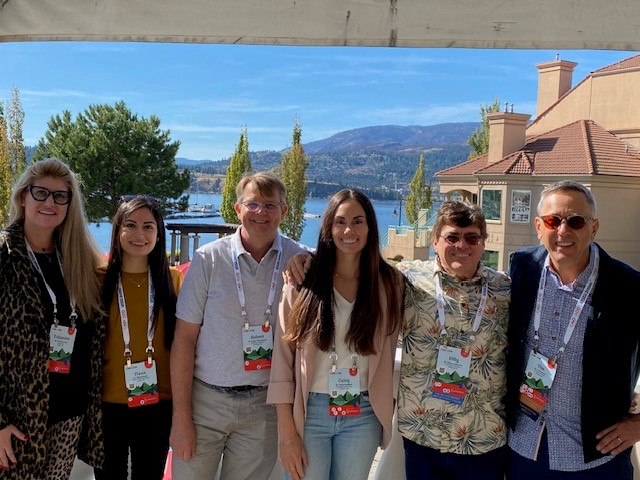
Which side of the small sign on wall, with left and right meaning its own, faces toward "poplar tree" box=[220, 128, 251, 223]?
right

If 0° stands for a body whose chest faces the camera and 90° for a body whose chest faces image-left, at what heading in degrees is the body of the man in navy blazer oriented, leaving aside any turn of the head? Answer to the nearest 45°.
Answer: approximately 0°

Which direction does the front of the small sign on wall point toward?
toward the camera

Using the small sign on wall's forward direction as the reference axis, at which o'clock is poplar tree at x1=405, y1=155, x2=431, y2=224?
The poplar tree is roughly at 5 o'clock from the small sign on wall.

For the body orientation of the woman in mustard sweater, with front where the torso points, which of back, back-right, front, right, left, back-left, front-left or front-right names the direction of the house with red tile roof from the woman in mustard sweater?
back-left

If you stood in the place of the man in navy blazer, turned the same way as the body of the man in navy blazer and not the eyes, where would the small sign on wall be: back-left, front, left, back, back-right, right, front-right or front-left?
back

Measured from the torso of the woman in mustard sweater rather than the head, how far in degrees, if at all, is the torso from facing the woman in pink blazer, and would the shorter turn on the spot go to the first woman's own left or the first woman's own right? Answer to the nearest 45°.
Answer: approximately 45° to the first woman's own left

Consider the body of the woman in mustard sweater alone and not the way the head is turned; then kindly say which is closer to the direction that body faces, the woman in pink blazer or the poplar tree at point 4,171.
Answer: the woman in pink blazer

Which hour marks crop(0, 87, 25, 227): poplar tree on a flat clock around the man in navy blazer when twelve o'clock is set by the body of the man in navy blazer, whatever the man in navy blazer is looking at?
The poplar tree is roughly at 4 o'clock from the man in navy blazer.

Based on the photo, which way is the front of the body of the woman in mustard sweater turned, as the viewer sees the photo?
toward the camera

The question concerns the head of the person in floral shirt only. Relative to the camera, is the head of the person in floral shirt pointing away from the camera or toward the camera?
toward the camera

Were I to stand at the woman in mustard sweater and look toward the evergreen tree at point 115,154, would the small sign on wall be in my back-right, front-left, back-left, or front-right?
front-right
